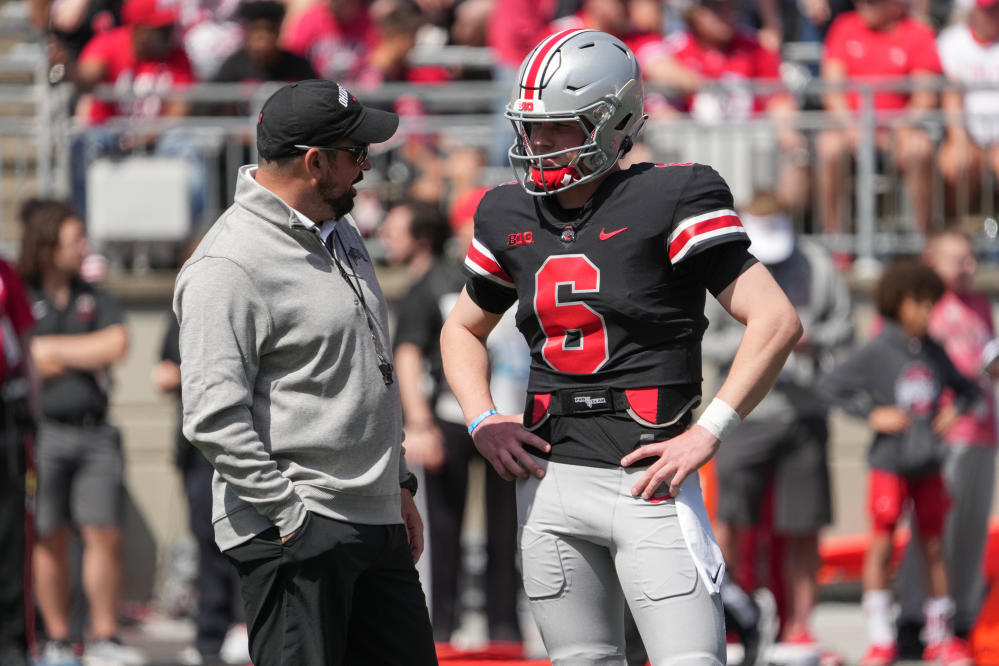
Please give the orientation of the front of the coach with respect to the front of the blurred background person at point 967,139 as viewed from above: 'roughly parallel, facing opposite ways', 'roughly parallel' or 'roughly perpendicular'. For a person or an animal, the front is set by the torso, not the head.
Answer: roughly perpendicular

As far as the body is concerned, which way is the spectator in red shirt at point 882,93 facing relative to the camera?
toward the camera

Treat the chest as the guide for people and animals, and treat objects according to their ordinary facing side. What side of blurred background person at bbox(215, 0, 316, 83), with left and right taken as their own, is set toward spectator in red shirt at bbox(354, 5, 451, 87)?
left

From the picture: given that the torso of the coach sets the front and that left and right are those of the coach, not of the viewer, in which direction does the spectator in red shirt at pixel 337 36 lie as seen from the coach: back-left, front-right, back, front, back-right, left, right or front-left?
back-left

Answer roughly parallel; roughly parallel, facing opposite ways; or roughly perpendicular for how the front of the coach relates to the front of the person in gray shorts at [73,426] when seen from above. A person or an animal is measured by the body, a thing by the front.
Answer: roughly parallel

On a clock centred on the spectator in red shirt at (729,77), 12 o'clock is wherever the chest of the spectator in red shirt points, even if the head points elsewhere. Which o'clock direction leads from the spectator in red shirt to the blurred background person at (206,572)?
The blurred background person is roughly at 1 o'clock from the spectator in red shirt.

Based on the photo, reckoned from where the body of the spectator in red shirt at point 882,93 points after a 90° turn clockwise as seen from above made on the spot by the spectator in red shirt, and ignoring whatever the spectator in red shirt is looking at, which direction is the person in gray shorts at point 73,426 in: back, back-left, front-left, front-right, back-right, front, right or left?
front-left

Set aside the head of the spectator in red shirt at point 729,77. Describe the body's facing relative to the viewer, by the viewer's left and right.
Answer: facing the viewer

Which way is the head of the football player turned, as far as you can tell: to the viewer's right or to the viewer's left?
to the viewer's left

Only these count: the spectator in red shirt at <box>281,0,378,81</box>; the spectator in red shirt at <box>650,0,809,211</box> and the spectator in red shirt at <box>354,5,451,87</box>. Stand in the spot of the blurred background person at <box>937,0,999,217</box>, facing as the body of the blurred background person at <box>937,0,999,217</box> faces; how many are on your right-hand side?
3

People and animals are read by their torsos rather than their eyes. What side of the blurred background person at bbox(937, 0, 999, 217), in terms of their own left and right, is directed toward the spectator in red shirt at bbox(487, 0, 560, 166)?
right

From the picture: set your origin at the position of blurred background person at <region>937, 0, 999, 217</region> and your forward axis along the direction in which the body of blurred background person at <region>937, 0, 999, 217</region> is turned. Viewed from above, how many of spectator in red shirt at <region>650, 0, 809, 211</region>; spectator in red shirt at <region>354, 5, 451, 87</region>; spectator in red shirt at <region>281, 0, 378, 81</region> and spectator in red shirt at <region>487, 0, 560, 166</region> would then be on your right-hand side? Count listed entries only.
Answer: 4

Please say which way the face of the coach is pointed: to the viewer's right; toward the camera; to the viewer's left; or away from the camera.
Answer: to the viewer's right

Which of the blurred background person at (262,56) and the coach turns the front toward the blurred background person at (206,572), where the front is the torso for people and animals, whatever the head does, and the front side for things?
the blurred background person at (262,56)

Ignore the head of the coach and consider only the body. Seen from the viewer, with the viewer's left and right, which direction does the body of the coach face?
facing the viewer and to the right of the viewer

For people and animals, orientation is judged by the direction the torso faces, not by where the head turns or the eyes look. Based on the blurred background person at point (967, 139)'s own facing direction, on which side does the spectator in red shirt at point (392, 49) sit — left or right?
on their right

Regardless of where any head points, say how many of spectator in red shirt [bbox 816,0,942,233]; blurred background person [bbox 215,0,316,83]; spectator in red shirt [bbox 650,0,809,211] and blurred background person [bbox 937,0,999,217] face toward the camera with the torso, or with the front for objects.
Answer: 4
